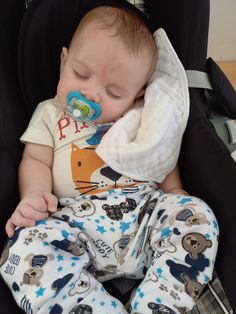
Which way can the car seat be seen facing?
toward the camera
